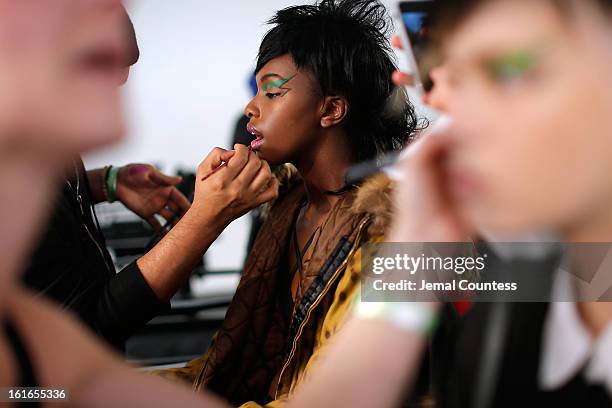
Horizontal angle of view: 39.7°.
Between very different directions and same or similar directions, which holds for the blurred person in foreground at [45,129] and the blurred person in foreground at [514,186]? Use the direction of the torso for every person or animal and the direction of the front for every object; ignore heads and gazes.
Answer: very different directions

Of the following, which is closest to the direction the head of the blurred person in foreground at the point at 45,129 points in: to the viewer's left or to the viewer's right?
to the viewer's right

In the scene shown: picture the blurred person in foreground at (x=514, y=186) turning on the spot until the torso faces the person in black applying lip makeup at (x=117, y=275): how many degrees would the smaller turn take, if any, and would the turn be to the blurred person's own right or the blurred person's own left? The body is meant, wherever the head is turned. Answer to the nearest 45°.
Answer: approximately 90° to the blurred person's own right

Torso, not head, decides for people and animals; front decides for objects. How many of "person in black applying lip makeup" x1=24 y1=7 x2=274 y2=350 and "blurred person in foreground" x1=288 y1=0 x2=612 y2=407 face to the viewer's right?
1

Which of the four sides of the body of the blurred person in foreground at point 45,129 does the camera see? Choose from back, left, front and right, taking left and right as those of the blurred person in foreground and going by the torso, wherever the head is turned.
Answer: right

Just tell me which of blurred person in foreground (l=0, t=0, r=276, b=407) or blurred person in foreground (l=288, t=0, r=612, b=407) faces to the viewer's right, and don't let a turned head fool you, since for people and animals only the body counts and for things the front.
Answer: blurred person in foreground (l=0, t=0, r=276, b=407)

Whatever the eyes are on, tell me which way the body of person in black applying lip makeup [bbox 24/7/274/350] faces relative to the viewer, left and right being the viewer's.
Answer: facing to the right of the viewer

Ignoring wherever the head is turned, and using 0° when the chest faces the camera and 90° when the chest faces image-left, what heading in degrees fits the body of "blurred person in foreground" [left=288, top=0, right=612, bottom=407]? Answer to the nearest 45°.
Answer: approximately 45°
